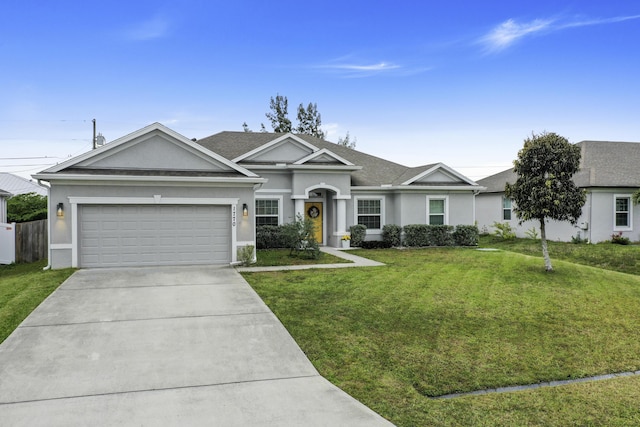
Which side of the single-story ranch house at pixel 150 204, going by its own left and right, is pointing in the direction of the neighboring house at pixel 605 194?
left

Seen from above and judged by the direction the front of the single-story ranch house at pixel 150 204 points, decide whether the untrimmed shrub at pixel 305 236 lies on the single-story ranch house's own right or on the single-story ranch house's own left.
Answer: on the single-story ranch house's own left

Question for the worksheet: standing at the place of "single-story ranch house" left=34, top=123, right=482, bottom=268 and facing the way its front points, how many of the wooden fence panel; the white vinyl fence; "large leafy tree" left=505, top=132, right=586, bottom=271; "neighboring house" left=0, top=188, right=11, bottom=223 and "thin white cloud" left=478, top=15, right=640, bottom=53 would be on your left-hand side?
2

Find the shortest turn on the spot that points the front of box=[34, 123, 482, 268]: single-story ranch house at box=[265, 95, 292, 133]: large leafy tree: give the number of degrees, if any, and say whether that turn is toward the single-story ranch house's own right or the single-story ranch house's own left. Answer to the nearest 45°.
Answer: approximately 180°

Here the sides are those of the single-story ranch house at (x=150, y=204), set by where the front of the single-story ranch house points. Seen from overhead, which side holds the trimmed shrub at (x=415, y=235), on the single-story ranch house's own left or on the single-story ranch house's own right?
on the single-story ranch house's own left

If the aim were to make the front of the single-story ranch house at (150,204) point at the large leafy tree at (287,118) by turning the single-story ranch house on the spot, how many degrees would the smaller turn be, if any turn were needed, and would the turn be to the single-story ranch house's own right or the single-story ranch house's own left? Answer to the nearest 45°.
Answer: approximately 180°

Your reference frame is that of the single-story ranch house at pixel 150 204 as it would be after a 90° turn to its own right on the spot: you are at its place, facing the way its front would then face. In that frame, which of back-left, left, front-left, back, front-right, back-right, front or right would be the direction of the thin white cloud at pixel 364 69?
back-right

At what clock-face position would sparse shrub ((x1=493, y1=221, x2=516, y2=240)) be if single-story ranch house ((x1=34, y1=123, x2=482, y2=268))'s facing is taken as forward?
The sparse shrub is roughly at 8 o'clock from the single-story ranch house.

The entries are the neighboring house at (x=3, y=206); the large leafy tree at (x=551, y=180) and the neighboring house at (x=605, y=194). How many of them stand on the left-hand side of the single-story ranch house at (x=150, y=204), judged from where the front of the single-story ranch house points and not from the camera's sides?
2

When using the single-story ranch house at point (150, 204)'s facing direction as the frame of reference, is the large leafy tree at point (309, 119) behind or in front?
behind

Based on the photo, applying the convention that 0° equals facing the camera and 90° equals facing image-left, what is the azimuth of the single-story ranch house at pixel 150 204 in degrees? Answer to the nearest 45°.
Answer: approximately 0°
